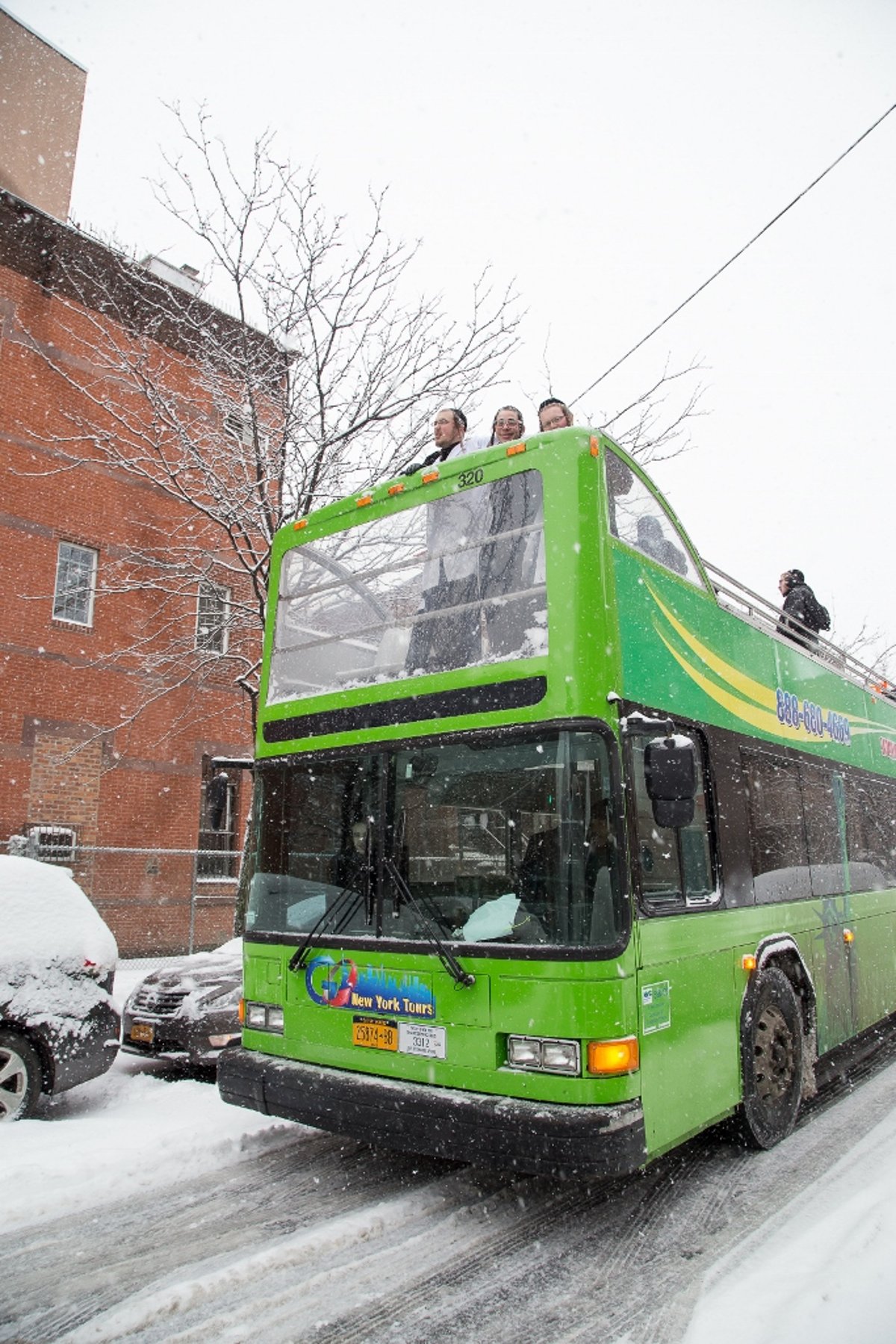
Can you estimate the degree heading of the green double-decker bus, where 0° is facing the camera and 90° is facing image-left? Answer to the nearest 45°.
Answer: approximately 45°

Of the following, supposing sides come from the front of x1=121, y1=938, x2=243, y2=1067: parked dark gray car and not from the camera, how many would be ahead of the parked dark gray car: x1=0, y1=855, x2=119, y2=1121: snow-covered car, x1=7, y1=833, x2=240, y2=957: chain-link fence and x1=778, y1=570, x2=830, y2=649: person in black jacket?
1

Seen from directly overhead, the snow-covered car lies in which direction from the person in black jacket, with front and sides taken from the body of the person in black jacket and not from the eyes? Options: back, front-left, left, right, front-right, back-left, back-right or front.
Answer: front-left

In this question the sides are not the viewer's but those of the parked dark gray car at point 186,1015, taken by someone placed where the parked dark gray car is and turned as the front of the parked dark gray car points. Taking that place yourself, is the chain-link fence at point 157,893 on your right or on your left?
on your right

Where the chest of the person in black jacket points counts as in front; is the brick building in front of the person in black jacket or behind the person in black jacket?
in front

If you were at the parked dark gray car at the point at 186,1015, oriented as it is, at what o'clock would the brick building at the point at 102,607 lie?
The brick building is roughly at 4 o'clock from the parked dark gray car.

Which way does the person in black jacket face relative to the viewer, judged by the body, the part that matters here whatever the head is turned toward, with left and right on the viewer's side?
facing to the left of the viewer

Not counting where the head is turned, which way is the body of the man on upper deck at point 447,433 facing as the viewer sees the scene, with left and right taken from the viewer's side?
facing the viewer and to the left of the viewer

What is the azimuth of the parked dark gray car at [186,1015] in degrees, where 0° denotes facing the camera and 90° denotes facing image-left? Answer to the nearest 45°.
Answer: approximately 45°

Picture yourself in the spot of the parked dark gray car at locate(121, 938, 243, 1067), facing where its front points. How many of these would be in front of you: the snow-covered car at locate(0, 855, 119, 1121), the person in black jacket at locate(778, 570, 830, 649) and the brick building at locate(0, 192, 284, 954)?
1
